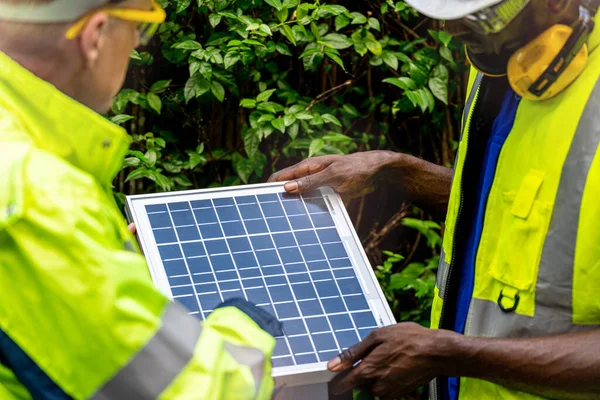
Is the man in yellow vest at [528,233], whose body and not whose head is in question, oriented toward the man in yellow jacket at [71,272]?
yes

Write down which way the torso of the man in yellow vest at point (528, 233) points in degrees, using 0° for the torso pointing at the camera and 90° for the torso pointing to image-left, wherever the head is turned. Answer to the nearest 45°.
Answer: approximately 45°

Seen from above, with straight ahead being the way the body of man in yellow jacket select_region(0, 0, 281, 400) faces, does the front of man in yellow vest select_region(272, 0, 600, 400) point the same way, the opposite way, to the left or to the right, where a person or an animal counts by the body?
the opposite way

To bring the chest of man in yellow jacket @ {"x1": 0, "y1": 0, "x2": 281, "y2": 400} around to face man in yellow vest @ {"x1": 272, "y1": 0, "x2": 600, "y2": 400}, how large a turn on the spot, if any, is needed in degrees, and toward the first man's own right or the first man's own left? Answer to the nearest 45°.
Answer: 0° — they already face them

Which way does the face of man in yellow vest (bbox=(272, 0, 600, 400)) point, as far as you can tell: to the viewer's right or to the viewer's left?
to the viewer's left

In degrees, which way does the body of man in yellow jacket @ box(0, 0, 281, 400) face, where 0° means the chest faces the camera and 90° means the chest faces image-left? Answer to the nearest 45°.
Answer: approximately 225°

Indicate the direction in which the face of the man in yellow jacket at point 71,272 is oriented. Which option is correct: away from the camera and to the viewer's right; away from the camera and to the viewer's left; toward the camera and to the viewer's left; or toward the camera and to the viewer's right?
away from the camera and to the viewer's right
